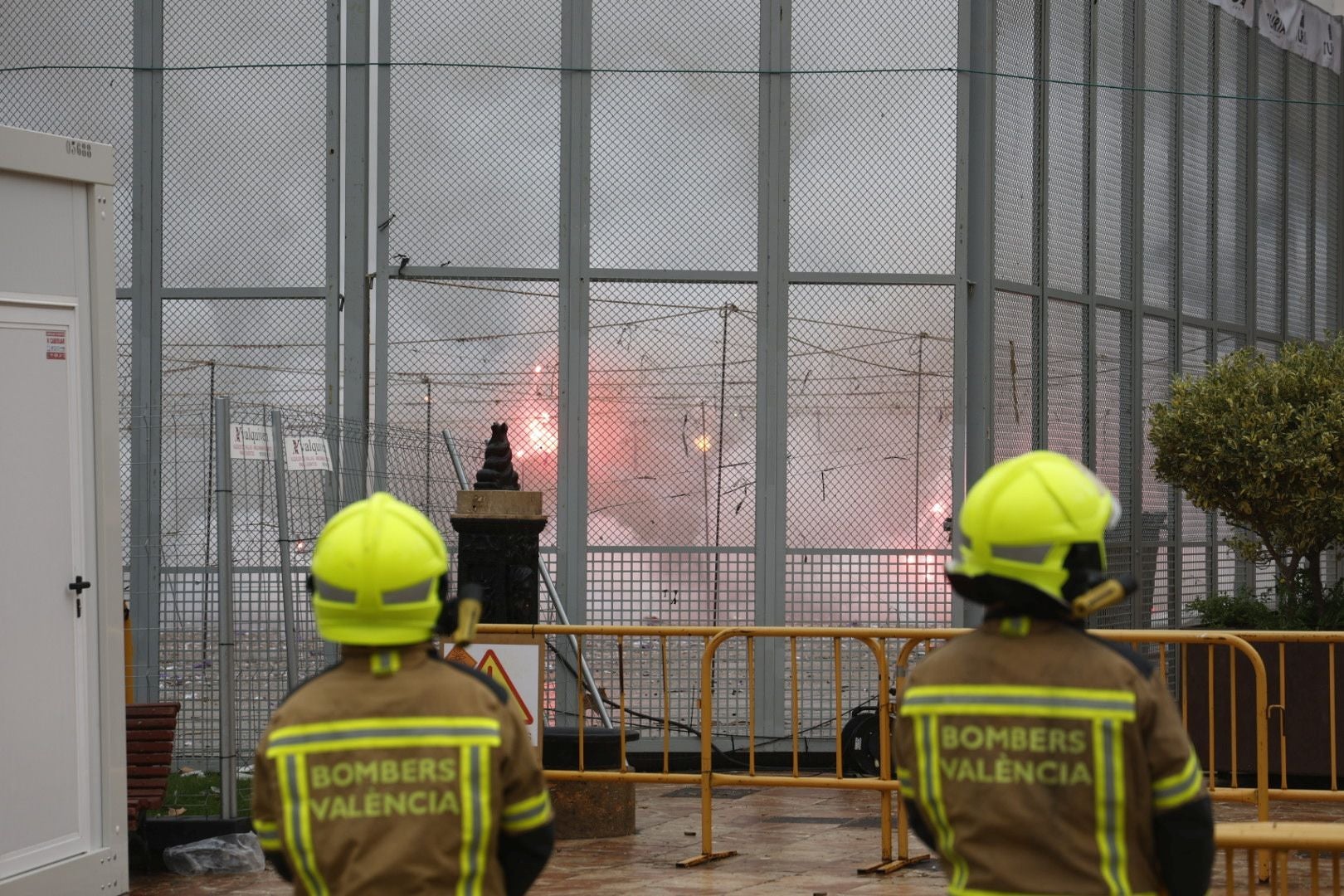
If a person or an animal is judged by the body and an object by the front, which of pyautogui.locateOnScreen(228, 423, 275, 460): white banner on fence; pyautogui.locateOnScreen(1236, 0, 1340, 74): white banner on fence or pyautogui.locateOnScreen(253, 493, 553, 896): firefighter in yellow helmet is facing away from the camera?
the firefighter in yellow helmet

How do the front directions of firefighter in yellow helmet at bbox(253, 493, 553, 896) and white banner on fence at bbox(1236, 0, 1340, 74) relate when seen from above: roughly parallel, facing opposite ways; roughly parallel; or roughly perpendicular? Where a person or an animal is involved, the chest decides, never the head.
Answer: roughly perpendicular

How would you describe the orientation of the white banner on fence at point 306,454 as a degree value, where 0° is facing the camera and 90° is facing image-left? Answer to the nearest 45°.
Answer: approximately 0°

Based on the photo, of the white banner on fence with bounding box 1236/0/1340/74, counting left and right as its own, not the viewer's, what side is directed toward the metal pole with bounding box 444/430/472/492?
front

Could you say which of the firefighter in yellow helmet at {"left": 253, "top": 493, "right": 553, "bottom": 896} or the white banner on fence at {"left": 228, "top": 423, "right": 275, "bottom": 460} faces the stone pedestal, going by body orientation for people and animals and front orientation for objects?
the firefighter in yellow helmet

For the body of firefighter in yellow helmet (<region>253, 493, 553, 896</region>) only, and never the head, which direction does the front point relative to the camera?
away from the camera

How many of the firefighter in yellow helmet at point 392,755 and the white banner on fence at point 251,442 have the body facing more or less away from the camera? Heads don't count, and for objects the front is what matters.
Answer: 1

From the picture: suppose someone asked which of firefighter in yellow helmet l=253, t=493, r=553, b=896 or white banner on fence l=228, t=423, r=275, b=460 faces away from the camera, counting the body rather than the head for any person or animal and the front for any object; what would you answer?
the firefighter in yellow helmet

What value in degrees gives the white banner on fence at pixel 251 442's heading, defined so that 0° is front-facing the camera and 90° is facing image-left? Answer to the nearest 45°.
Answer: approximately 0°

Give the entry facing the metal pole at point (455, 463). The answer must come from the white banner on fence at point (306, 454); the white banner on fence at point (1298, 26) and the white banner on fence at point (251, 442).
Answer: the white banner on fence at point (1298, 26)

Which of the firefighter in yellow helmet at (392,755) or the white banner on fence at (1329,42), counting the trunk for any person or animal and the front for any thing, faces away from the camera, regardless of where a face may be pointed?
the firefighter in yellow helmet

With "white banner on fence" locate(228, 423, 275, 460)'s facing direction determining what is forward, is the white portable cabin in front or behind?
in front

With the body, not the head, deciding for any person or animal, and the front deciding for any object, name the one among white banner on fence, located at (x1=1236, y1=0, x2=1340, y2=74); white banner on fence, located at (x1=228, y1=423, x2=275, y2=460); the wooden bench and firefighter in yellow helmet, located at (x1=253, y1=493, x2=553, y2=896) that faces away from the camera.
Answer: the firefighter in yellow helmet

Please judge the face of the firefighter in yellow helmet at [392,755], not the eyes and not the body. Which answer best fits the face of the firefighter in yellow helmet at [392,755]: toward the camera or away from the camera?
away from the camera

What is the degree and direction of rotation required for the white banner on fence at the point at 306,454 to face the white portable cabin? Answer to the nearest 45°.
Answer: approximately 45° to its right

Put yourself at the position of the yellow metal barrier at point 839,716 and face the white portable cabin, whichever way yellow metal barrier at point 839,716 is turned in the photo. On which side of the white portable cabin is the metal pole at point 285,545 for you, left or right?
right
